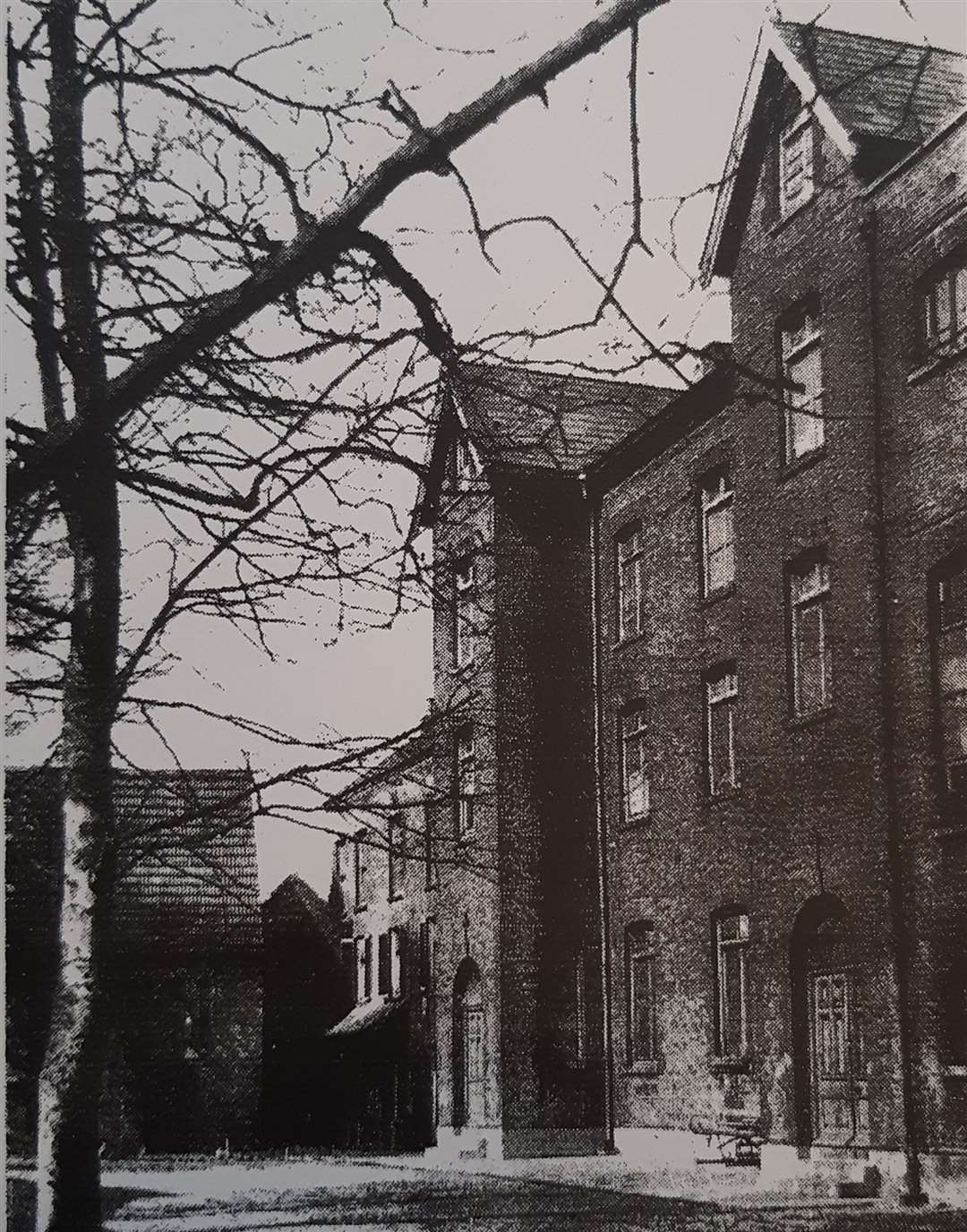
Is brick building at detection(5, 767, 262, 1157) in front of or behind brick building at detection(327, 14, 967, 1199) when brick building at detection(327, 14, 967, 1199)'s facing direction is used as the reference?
in front

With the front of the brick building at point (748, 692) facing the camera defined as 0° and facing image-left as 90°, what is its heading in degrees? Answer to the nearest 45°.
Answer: approximately 45°
